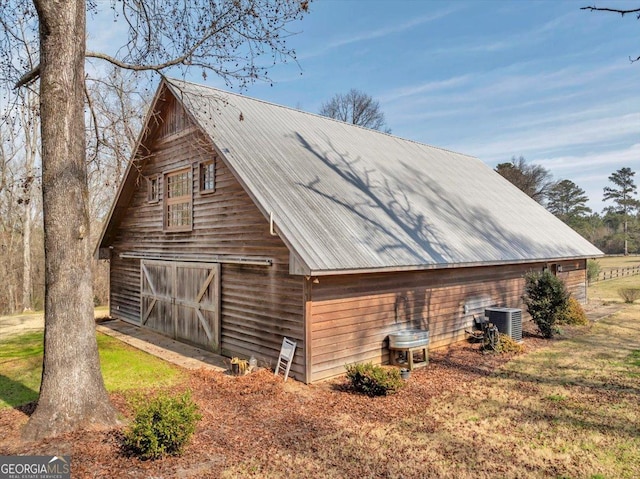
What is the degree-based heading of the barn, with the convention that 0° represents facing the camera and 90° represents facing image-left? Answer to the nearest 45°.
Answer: approximately 45°

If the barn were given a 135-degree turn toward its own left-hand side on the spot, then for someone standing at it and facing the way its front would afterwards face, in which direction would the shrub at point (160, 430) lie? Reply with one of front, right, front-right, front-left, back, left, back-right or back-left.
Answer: right

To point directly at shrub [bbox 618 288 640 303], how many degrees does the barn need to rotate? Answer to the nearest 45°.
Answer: approximately 180°

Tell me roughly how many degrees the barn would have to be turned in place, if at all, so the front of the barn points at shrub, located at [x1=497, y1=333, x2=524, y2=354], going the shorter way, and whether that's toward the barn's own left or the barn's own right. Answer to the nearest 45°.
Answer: approximately 135° to the barn's own left
